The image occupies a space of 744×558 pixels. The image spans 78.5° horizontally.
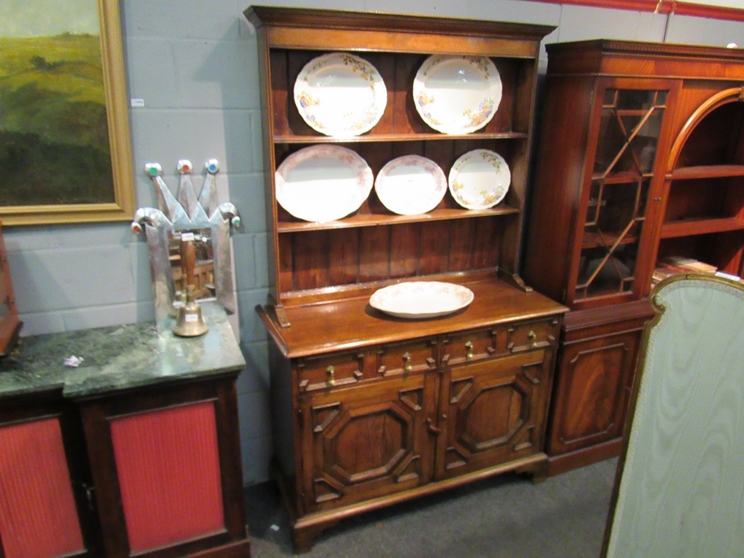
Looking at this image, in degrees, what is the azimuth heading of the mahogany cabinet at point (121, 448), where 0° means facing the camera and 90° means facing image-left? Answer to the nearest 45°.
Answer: approximately 0°

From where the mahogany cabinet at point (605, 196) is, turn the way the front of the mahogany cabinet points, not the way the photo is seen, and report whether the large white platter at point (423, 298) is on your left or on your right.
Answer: on your right

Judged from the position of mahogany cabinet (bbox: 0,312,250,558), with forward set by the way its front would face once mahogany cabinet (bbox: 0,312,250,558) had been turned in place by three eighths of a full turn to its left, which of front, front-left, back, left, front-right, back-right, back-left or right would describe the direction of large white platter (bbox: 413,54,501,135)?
front-right

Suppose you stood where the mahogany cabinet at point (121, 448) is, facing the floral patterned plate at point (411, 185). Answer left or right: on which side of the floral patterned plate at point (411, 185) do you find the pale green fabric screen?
right

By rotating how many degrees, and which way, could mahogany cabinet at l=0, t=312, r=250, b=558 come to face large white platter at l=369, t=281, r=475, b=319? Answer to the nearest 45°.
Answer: approximately 90° to its left
